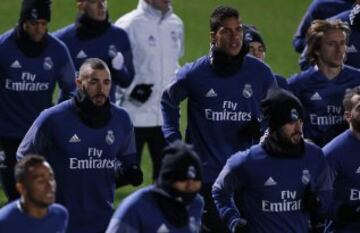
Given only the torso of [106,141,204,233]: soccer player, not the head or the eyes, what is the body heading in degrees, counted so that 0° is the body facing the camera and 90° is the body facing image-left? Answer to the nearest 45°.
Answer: approximately 315°

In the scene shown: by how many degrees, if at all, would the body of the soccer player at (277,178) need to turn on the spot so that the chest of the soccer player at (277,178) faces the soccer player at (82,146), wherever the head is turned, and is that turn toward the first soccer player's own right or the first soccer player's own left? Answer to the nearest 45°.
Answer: approximately 135° to the first soccer player's own right

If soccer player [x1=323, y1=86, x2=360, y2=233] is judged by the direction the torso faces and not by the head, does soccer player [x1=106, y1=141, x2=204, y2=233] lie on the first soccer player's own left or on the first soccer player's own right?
on the first soccer player's own right

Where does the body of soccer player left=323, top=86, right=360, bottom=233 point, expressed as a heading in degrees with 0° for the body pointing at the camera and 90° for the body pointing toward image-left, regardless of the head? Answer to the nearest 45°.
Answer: approximately 315°

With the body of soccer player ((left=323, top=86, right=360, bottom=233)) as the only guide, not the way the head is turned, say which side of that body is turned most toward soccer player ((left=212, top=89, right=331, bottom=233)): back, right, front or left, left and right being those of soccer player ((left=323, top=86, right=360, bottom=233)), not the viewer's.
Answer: right

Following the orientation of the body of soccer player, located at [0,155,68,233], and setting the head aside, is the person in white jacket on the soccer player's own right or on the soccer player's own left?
on the soccer player's own left

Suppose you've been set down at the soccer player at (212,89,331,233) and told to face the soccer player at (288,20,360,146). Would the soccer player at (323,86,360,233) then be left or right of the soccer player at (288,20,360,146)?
right

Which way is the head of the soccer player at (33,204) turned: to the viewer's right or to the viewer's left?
to the viewer's right
